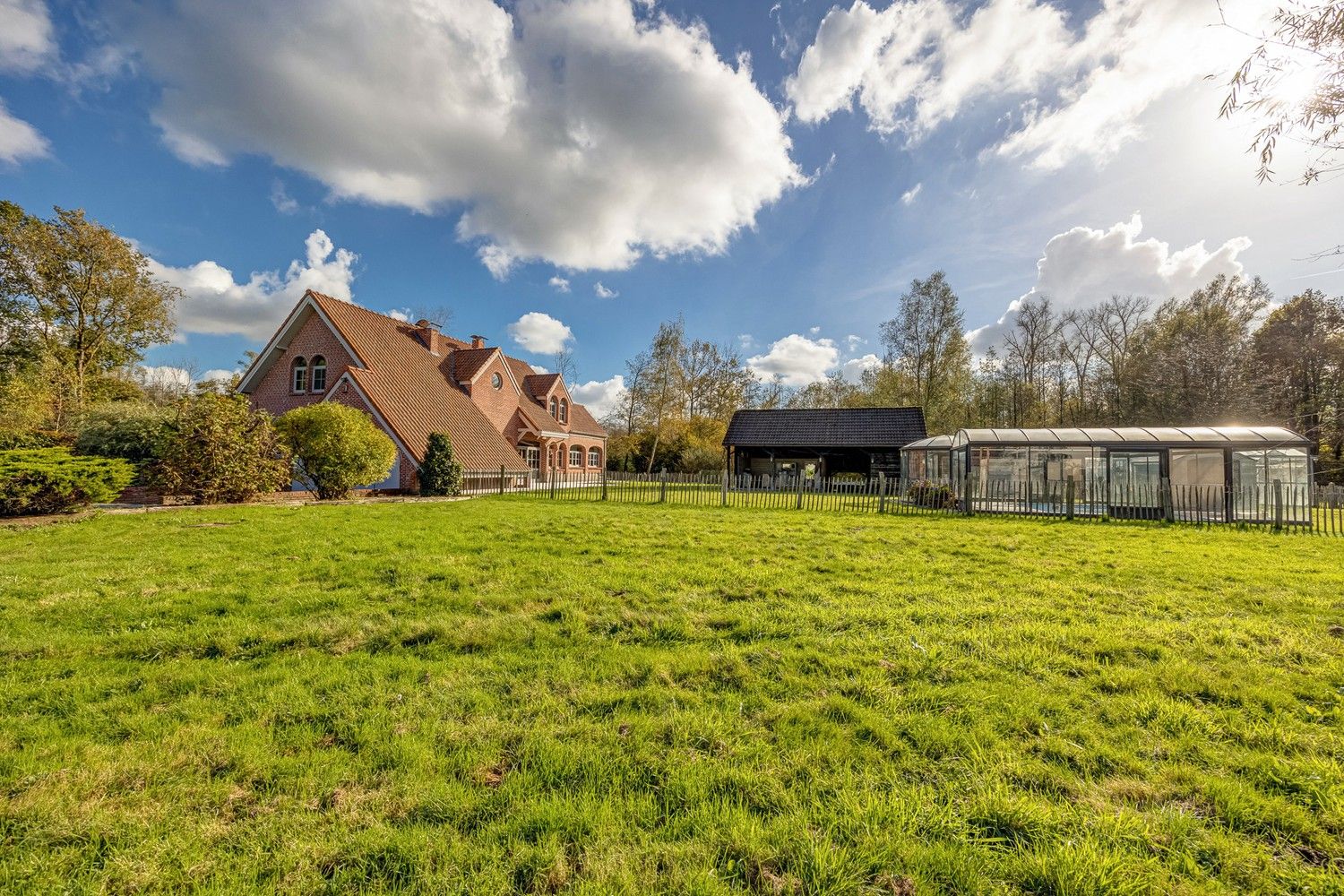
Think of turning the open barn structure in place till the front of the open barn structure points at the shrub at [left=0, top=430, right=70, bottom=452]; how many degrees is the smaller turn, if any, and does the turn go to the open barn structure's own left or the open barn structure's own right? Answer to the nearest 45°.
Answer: approximately 45° to the open barn structure's own right

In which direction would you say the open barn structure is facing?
toward the camera

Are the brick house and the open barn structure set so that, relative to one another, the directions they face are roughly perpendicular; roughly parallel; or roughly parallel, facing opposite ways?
roughly perpendicular

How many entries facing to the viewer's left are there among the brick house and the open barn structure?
0

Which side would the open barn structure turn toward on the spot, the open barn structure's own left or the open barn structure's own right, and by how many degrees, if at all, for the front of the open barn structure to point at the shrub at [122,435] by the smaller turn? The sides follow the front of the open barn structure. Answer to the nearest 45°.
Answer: approximately 45° to the open barn structure's own right

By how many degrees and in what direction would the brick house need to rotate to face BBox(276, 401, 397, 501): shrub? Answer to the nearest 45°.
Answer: approximately 45° to its right

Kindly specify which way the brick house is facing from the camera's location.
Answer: facing the viewer and to the right of the viewer

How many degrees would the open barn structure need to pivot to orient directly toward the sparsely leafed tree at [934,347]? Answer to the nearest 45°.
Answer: approximately 135° to its left

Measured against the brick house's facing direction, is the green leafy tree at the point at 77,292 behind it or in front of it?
behind
